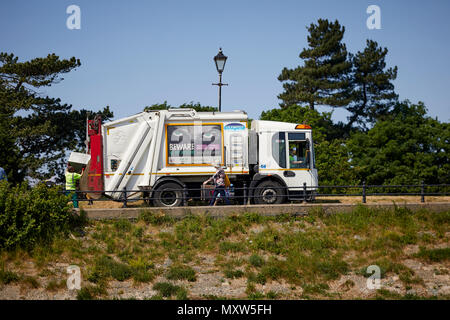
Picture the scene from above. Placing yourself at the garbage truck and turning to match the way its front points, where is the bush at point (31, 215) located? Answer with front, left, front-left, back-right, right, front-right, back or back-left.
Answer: back-right

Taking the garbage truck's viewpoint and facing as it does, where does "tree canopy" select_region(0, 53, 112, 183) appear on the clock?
The tree canopy is roughly at 8 o'clock from the garbage truck.

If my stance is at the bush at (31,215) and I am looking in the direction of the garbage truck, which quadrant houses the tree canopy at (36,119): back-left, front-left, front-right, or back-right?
front-left

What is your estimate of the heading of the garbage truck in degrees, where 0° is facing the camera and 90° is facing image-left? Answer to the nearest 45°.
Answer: approximately 270°
